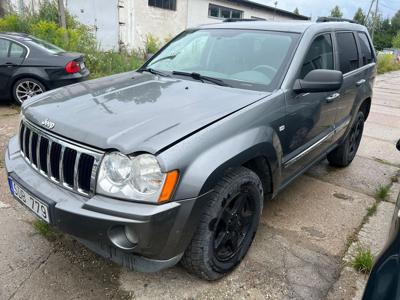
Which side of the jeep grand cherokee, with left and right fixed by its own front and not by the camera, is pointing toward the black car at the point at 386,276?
left

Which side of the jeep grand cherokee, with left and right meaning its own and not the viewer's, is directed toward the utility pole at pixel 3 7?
right

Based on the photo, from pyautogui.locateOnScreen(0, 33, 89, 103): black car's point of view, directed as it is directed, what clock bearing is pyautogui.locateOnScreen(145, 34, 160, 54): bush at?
The bush is roughly at 4 o'clock from the black car.

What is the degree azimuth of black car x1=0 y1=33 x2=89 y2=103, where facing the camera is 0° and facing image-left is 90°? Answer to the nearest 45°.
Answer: approximately 90°

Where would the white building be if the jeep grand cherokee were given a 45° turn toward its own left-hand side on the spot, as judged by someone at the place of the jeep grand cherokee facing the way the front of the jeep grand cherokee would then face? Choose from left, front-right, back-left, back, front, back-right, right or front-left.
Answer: back

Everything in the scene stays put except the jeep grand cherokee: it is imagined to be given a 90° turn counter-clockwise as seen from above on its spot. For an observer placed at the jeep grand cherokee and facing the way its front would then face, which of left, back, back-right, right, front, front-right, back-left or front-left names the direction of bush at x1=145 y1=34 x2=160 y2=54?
back-left

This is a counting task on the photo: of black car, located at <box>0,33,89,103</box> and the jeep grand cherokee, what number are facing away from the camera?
0

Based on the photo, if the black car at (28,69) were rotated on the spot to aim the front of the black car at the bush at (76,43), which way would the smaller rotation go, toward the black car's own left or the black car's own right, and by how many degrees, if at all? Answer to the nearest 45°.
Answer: approximately 90° to the black car's own right

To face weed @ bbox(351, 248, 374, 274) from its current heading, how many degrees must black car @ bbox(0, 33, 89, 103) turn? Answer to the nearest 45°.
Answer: approximately 90° to its left

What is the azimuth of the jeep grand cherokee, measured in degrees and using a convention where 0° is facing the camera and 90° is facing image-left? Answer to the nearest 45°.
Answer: approximately 45°
